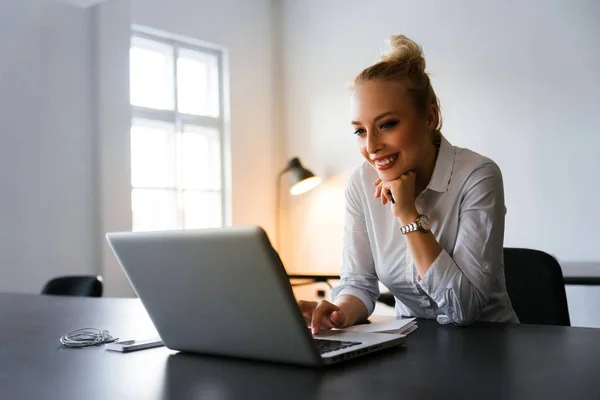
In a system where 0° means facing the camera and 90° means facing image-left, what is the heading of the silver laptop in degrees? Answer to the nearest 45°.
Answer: approximately 225°

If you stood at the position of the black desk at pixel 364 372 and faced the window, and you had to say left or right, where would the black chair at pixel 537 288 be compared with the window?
right

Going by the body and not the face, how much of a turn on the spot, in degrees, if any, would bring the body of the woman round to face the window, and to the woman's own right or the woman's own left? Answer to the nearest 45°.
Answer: approximately 90° to the woman's own right

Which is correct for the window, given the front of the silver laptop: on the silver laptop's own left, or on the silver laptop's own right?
on the silver laptop's own left

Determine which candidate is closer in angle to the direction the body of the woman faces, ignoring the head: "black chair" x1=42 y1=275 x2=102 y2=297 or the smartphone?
the smartphone

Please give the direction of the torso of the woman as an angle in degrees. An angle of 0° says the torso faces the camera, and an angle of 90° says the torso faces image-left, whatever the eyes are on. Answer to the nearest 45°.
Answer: approximately 45°

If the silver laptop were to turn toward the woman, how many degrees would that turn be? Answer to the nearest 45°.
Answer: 0° — it already faces them

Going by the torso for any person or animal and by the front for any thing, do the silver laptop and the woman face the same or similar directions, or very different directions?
very different directions

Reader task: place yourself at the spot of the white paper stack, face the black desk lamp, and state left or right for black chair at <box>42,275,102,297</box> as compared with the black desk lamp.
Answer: left

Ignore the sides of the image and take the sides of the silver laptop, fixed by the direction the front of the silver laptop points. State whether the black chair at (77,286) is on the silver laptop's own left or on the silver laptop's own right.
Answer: on the silver laptop's own left
